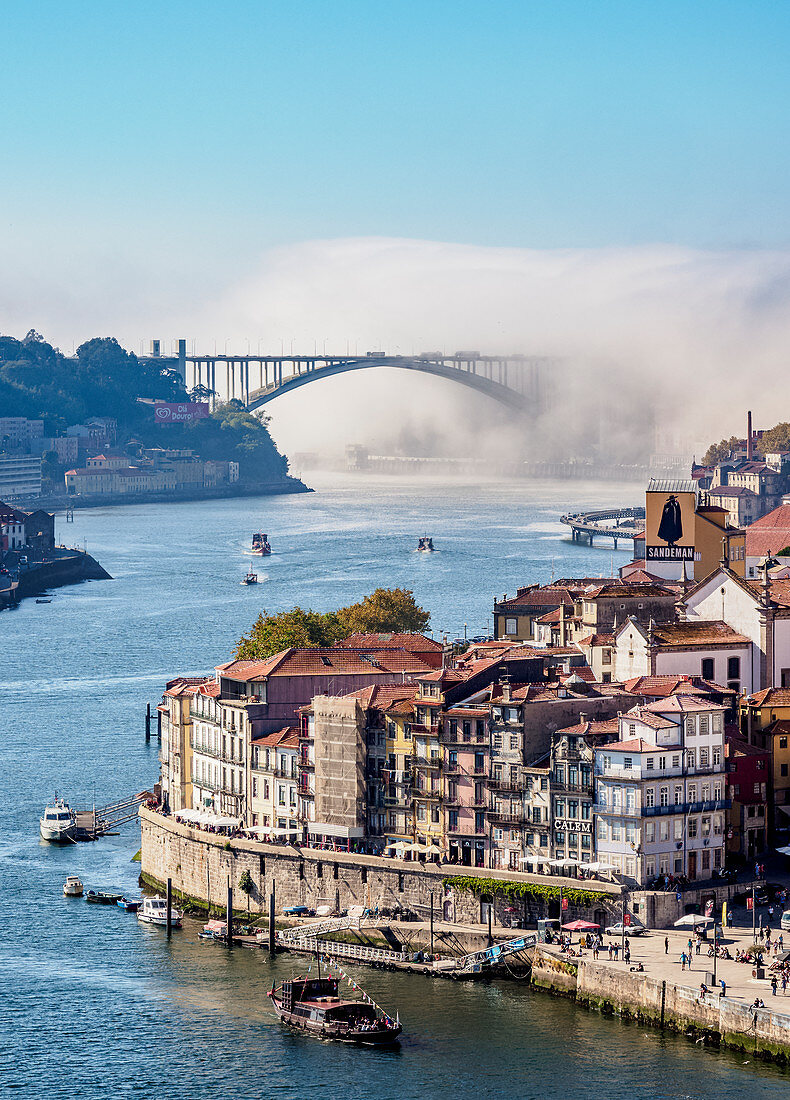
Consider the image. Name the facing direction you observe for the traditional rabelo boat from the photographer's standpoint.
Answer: facing the viewer and to the right of the viewer
